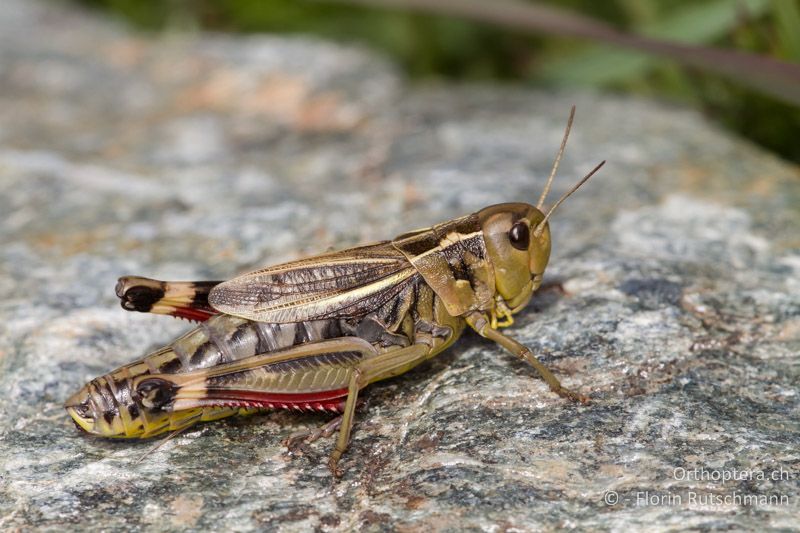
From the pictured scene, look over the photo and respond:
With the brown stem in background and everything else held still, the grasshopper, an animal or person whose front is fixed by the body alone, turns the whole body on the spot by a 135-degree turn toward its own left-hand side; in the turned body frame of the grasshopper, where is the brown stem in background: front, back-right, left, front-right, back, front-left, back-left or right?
right

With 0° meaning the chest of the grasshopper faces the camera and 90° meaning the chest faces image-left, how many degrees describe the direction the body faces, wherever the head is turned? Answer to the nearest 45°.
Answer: approximately 270°
